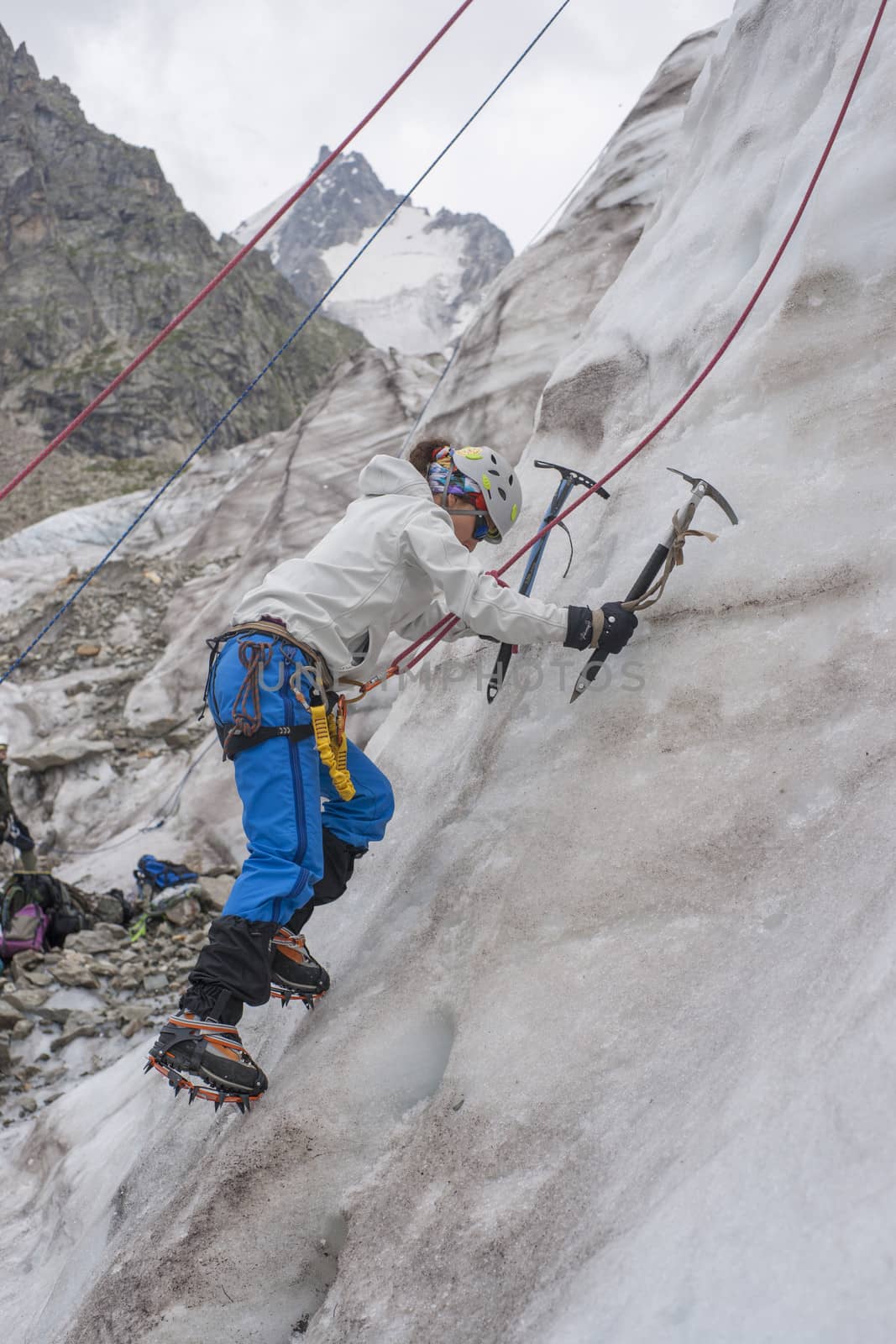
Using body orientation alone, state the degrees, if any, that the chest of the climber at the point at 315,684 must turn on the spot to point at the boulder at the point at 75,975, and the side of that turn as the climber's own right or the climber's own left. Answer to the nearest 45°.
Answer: approximately 135° to the climber's own left

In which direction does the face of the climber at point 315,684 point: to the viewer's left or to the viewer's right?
to the viewer's right

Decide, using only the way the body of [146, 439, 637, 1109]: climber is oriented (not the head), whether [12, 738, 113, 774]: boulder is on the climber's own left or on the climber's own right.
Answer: on the climber's own left

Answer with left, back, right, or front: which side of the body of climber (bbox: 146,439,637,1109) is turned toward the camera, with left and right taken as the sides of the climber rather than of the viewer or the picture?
right
